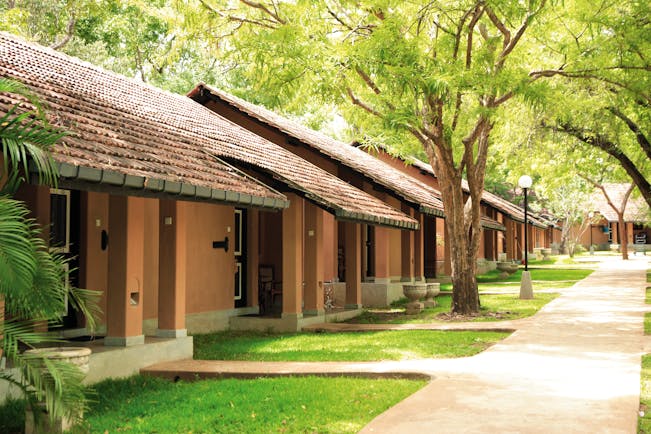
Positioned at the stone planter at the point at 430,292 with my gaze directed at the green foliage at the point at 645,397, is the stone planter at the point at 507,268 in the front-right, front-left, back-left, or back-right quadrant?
back-left

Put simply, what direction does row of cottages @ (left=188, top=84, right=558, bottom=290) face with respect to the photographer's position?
facing the viewer and to the right of the viewer

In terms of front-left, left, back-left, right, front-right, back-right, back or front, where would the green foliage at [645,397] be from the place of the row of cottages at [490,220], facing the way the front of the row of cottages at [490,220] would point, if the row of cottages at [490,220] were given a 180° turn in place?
back-left

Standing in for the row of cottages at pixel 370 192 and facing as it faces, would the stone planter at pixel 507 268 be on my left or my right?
on my left

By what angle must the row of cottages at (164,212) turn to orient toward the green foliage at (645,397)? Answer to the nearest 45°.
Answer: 0° — it already faces it

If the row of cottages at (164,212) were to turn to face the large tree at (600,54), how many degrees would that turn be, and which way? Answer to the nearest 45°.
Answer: approximately 45° to its left

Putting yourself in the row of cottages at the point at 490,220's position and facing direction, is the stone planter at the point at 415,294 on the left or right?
on its right

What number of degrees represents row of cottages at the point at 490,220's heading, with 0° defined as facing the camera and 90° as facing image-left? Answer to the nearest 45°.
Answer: approximately 315°
